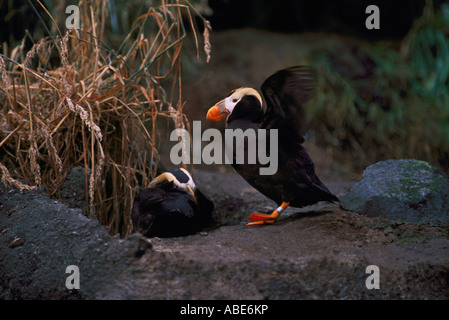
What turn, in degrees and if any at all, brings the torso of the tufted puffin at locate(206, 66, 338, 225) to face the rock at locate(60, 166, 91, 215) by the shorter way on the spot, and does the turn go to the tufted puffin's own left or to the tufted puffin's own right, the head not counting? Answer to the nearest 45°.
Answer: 0° — it already faces it

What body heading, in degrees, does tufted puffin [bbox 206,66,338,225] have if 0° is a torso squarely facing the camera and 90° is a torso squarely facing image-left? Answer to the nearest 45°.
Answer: approximately 90°
